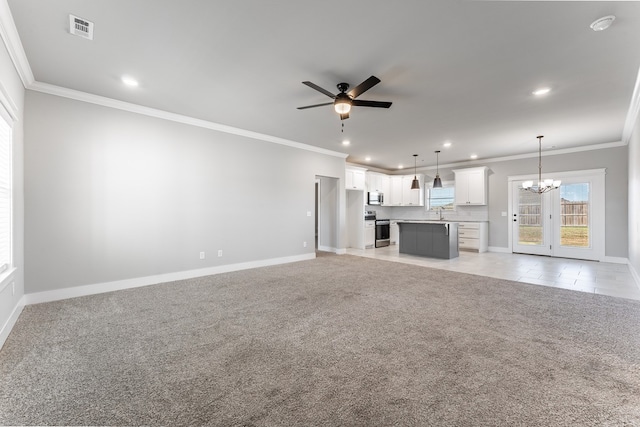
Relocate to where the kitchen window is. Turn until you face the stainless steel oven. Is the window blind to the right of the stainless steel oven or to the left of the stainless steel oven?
left

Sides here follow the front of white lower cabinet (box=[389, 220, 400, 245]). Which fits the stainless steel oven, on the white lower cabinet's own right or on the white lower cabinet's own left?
on the white lower cabinet's own right

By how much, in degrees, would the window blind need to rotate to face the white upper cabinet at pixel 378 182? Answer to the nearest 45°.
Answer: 0° — it already faces it

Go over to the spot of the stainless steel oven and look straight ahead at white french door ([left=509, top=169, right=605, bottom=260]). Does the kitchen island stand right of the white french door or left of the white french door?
right

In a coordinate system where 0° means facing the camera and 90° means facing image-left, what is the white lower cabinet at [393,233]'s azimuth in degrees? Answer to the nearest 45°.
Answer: approximately 315°

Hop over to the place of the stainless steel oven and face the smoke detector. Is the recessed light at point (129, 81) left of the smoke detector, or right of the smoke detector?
right

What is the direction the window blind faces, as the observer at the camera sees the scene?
facing to the right of the viewer

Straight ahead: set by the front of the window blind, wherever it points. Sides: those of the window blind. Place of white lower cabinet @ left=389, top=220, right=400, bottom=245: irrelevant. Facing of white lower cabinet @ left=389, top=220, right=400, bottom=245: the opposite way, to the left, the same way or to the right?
to the right
